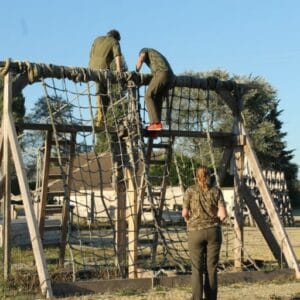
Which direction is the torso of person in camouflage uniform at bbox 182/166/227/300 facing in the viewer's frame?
away from the camera

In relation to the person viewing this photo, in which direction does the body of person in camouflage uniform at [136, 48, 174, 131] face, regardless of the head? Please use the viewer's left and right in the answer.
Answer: facing to the left of the viewer

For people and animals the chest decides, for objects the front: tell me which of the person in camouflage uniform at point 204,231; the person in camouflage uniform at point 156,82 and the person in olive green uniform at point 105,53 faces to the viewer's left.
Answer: the person in camouflage uniform at point 156,82

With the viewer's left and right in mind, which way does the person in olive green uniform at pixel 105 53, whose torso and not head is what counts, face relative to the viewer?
facing away from the viewer and to the right of the viewer

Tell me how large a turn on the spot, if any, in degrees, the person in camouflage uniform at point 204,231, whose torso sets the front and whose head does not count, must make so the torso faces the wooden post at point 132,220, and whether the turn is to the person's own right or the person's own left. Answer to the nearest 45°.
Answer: approximately 45° to the person's own left
